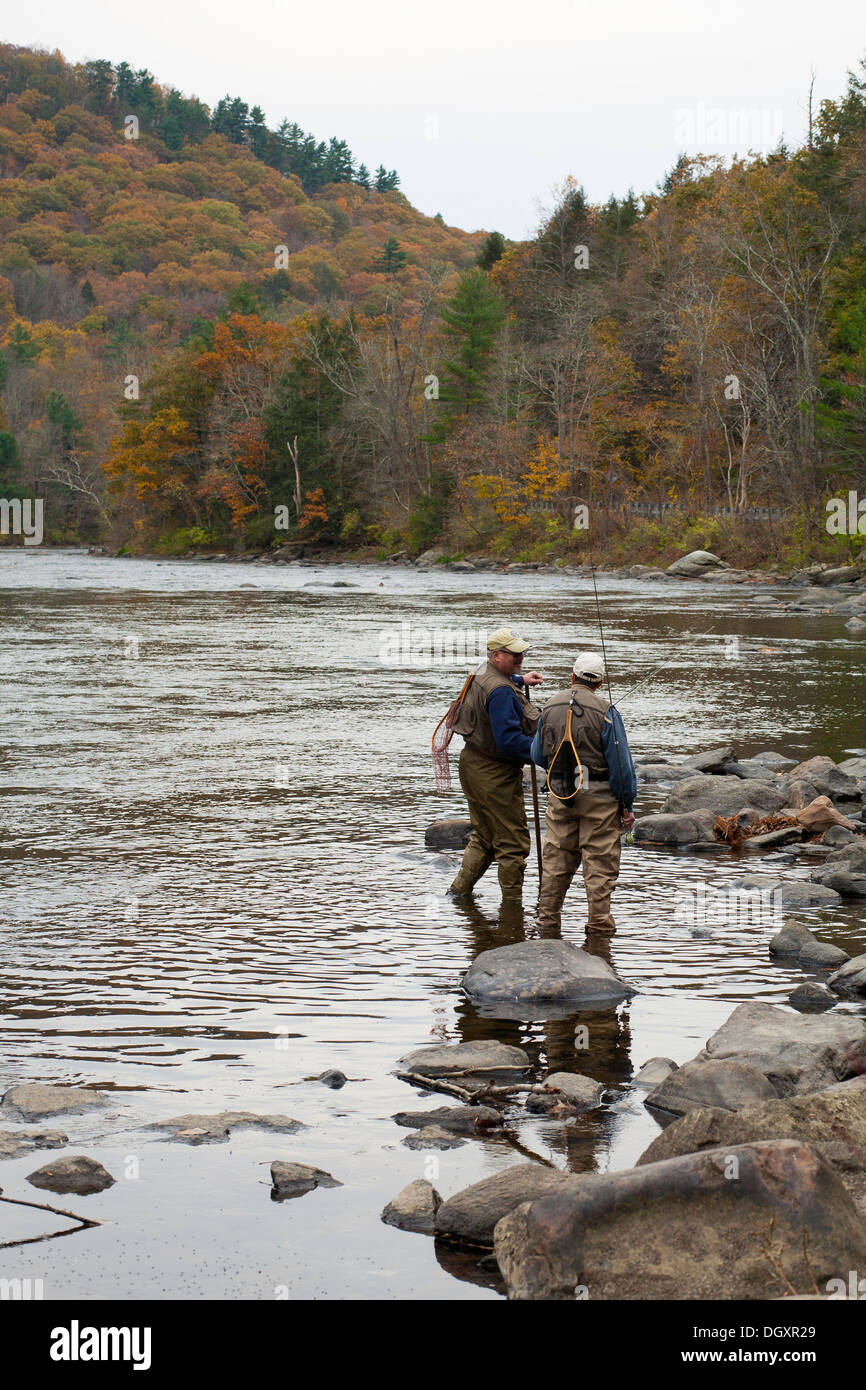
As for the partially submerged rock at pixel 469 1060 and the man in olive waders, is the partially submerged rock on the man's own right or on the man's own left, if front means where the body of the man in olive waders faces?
on the man's own right

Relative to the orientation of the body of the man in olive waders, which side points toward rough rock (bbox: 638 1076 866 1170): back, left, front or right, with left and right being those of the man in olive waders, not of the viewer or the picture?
right

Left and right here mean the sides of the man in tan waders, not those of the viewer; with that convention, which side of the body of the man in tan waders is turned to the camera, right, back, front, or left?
back

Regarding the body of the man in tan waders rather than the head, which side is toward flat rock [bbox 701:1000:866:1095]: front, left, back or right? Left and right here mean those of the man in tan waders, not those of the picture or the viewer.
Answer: back

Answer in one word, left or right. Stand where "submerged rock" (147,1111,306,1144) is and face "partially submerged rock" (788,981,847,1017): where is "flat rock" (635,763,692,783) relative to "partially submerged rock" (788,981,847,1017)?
left

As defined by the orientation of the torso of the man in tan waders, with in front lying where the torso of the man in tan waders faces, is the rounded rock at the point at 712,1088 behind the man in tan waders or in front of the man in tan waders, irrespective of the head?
behind

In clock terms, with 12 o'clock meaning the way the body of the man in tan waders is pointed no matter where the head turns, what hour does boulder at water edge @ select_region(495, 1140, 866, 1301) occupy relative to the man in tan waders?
The boulder at water edge is roughly at 6 o'clock from the man in tan waders.

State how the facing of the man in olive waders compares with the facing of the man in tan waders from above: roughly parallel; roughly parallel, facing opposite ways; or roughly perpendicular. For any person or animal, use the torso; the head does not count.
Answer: roughly perpendicular

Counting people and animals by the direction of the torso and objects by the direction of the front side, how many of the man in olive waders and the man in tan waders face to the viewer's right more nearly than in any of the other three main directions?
1

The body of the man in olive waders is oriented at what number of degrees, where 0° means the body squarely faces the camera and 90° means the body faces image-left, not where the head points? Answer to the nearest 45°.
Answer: approximately 270°

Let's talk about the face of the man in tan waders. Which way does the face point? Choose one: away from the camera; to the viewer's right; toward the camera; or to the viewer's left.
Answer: away from the camera

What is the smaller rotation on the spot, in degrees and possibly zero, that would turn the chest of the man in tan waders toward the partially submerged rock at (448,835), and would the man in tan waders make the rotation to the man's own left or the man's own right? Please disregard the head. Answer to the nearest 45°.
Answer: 0° — they already face it

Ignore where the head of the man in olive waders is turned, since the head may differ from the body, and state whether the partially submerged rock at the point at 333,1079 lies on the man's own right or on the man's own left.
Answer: on the man's own right
